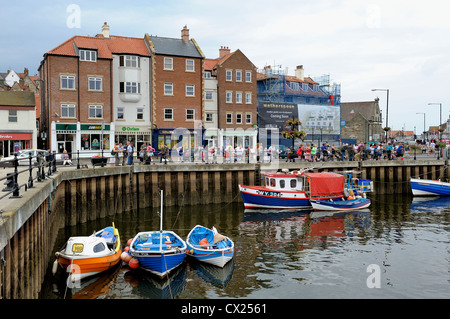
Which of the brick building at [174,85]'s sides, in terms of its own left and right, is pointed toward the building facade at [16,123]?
right

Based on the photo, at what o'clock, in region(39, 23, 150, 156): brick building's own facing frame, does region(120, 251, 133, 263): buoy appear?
The buoy is roughly at 12 o'clock from the brick building.

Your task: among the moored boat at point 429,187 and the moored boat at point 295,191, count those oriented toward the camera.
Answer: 0

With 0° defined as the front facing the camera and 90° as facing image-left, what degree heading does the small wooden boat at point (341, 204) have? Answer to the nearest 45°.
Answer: approximately 90°

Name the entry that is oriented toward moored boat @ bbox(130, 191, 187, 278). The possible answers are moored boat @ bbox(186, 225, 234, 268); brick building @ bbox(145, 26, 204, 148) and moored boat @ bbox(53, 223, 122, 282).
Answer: the brick building

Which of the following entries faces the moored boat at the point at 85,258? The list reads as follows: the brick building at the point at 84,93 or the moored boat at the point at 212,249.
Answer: the brick building

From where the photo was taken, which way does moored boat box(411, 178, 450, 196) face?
to the viewer's left

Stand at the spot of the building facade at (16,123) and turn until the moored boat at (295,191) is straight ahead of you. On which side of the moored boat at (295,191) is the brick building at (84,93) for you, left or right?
left

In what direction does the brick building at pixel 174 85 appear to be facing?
toward the camera

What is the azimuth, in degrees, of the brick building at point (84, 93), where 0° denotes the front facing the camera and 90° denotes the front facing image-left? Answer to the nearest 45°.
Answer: approximately 0°

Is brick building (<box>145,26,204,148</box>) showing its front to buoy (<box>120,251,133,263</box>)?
yes

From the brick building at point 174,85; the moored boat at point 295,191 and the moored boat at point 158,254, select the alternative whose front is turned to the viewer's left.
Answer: the moored boat at point 295,191
